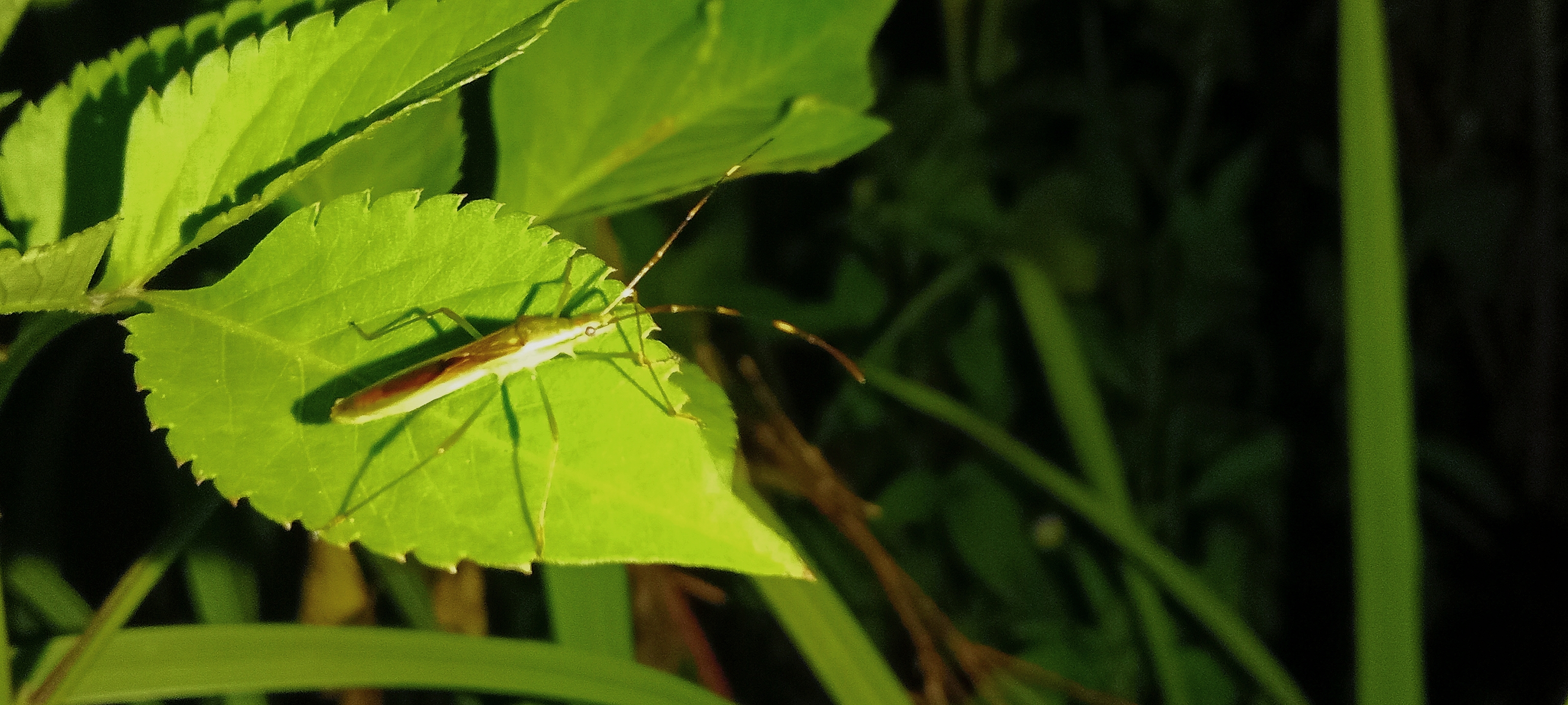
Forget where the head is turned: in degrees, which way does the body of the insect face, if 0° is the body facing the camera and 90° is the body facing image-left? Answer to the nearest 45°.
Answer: approximately 270°
